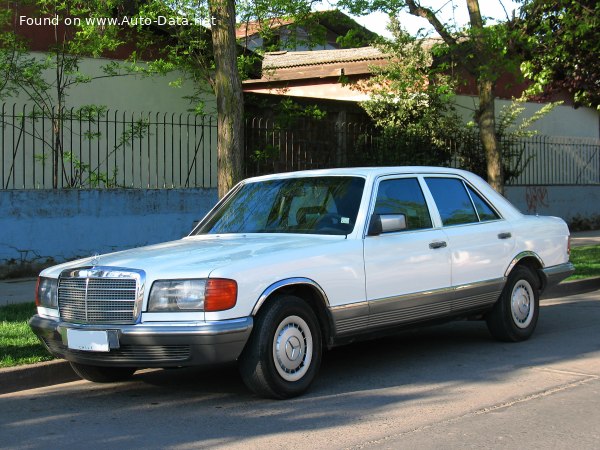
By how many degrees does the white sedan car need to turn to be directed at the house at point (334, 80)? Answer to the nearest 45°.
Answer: approximately 135° to its right

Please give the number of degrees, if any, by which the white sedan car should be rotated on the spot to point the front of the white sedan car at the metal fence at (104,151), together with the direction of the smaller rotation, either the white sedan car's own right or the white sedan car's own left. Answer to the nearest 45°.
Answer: approximately 135° to the white sedan car's own right

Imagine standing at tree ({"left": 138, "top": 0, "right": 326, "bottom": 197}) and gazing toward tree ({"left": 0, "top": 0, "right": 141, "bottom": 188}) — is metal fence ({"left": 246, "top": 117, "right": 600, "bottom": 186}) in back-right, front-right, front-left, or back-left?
back-right

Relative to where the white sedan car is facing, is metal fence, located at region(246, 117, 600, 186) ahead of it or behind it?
behind

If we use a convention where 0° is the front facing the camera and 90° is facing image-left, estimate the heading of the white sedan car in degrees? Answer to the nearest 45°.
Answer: approximately 45°

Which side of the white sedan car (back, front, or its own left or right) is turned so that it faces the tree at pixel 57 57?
right

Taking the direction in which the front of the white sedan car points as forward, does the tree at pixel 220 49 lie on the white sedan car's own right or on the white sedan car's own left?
on the white sedan car's own right

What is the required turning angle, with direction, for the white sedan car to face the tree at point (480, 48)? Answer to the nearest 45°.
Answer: approximately 135° to its right
